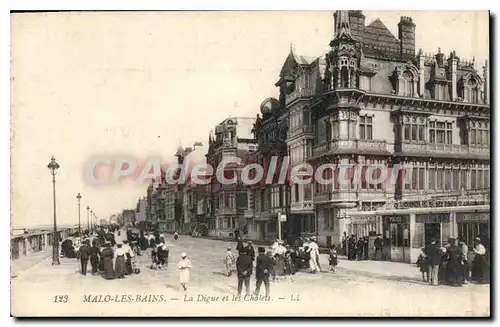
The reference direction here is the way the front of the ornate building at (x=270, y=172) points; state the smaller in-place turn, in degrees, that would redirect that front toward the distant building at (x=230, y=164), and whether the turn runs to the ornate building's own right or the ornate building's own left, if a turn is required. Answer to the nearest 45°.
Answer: approximately 45° to the ornate building's own right

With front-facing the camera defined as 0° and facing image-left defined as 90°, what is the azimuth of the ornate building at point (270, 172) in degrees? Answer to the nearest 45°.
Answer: approximately 45°

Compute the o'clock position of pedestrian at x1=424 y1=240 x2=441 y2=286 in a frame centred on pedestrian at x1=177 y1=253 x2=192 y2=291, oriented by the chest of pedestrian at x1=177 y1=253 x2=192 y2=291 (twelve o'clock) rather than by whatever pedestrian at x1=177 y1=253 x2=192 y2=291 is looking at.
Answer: pedestrian at x1=424 y1=240 x2=441 y2=286 is roughly at 9 o'clock from pedestrian at x1=177 y1=253 x2=192 y2=291.

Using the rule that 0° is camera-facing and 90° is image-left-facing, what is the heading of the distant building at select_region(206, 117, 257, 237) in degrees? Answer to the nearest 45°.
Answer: approximately 45°

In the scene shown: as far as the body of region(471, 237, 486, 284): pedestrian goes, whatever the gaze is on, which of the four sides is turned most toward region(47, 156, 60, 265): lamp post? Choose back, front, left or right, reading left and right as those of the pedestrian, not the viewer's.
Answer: front

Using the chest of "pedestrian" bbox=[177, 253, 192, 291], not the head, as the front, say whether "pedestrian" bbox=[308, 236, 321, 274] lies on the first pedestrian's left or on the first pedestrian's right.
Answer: on the first pedestrian's left

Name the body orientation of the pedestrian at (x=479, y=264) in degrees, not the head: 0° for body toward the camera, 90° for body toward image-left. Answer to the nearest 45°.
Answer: approximately 90°

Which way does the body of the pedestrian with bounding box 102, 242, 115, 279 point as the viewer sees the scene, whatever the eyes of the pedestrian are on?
away from the camera

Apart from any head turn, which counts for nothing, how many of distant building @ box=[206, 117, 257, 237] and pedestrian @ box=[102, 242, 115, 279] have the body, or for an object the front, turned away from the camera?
1
